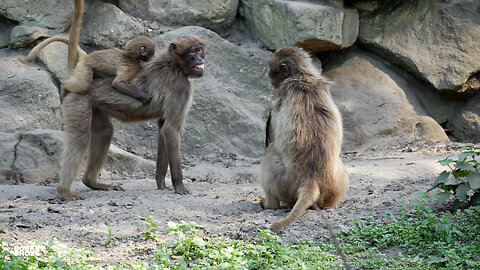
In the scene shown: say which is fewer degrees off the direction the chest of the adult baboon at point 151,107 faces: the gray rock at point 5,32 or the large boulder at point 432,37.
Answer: the large boulder

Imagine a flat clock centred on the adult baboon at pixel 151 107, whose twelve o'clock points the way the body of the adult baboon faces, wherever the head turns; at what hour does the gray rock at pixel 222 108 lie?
The gray rock is roughly at 10 o'clock from the adult baboon.

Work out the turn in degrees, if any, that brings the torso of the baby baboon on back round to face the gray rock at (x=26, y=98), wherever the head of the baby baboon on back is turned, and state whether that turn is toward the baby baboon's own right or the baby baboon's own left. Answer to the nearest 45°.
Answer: approximately 135° to the baby baboon's own left

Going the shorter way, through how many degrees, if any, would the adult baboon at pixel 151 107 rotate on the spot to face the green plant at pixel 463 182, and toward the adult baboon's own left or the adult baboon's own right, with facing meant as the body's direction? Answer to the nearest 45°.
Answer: approximately 45° to the adult baboon's own right

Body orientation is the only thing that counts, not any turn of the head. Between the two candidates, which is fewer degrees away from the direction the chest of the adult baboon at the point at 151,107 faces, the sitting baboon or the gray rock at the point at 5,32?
the sitting baboon

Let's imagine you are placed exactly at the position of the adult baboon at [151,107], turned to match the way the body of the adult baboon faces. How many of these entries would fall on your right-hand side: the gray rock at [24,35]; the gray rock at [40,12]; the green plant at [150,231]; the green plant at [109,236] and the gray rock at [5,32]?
2

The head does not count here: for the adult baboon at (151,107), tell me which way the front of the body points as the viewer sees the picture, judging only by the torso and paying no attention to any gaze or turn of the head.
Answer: to the viewer's right

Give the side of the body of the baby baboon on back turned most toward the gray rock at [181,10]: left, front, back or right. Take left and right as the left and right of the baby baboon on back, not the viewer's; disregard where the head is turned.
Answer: left

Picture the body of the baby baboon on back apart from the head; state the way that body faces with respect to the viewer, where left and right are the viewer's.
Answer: facing to the right of the viewer

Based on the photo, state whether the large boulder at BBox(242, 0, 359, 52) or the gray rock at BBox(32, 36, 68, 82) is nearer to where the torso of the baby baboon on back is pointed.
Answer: the large boulder

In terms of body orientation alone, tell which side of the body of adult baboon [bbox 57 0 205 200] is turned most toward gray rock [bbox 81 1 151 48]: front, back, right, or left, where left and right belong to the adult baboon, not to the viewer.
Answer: left

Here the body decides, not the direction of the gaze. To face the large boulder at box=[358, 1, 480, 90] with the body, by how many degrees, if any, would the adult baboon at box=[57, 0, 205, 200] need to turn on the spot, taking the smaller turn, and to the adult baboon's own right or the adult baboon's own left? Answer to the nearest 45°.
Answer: approximately 45° to the adult baboon's own left

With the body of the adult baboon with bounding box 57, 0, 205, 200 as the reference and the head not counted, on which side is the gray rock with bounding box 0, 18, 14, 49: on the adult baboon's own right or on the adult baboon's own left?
on the adult baboon's own left

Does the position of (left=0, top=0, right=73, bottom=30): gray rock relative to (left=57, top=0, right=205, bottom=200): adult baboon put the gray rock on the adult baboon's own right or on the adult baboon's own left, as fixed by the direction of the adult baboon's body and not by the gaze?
on the adult baboon's own left

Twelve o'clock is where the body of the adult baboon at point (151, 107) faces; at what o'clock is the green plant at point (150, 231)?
The green plant is roughly at 3 o'clock from the adult baboon.

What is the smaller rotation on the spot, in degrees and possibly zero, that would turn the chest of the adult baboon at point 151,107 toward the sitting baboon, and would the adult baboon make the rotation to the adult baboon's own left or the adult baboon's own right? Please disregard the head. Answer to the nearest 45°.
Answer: approximately 45° to the adult baboon's own right

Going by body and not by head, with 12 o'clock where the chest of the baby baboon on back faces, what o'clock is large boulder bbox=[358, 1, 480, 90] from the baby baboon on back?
The large boulder is roughly at 11 o'clock from the baby baboon on back.

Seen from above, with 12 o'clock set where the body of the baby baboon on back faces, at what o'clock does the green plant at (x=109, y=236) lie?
The green plant is roughly at 3 o'clock from the baby baboon on back.
